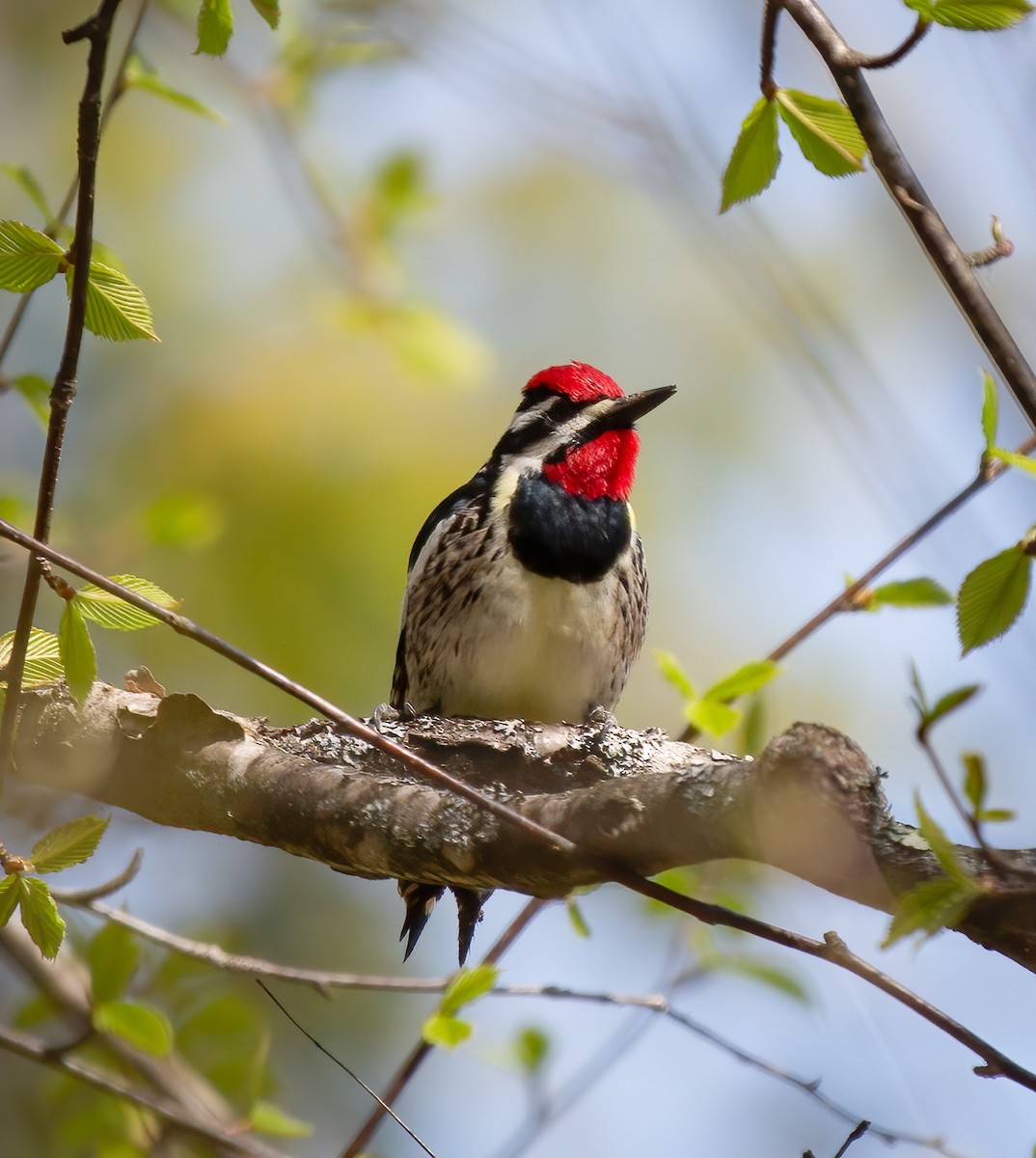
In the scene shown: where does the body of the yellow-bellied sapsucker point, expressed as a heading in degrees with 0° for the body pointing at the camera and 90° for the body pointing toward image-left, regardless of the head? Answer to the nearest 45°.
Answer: approximately 315°

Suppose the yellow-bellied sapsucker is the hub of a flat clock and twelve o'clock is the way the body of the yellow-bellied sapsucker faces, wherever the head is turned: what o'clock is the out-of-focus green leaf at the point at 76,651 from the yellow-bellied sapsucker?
The out-of-focus green leaf is roughly at 2 o'clock from the yellow-bellied sapsucker.

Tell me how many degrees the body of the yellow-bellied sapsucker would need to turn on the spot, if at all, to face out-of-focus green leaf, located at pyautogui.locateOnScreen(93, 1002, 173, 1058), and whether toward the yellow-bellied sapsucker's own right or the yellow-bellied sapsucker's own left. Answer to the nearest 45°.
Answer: approximately 90° to the yellow-bellied sapsucker's own right
